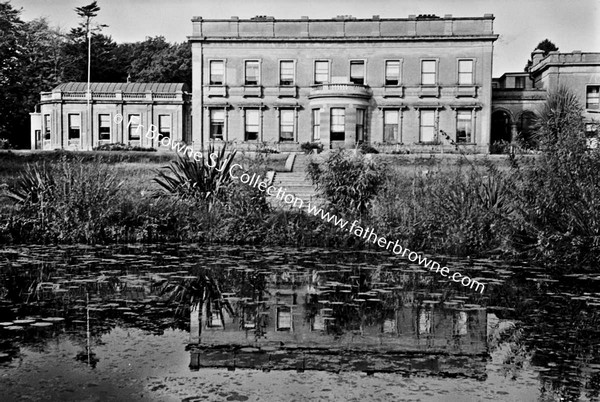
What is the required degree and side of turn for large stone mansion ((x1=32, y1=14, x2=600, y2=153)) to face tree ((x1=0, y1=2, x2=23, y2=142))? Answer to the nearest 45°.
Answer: approximately 90° to its right

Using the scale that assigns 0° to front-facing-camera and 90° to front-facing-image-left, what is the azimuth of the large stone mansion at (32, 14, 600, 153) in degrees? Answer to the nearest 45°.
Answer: approximately 0°

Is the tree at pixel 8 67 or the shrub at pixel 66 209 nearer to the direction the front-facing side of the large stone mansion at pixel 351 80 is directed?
the shrub

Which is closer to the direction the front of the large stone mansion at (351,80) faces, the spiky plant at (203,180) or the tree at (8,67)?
the spiky plant

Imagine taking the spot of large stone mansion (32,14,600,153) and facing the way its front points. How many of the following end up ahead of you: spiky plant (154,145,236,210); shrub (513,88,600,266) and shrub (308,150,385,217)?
3

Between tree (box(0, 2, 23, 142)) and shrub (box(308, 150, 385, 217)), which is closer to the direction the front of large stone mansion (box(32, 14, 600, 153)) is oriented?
the shrub

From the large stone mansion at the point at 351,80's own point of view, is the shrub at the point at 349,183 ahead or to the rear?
ahead

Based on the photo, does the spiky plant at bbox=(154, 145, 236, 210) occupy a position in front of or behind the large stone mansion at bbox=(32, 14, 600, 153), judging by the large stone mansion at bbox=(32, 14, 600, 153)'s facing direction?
in front

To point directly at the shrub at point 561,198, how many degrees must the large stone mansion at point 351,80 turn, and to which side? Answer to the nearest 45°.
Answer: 0° — it already faces it

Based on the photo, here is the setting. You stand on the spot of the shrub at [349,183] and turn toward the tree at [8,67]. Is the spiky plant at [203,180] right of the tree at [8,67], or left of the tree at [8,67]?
left

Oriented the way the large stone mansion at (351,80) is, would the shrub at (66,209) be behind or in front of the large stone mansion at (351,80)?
in front

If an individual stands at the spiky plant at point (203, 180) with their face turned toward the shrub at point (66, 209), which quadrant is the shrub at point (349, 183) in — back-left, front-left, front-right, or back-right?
back-left
